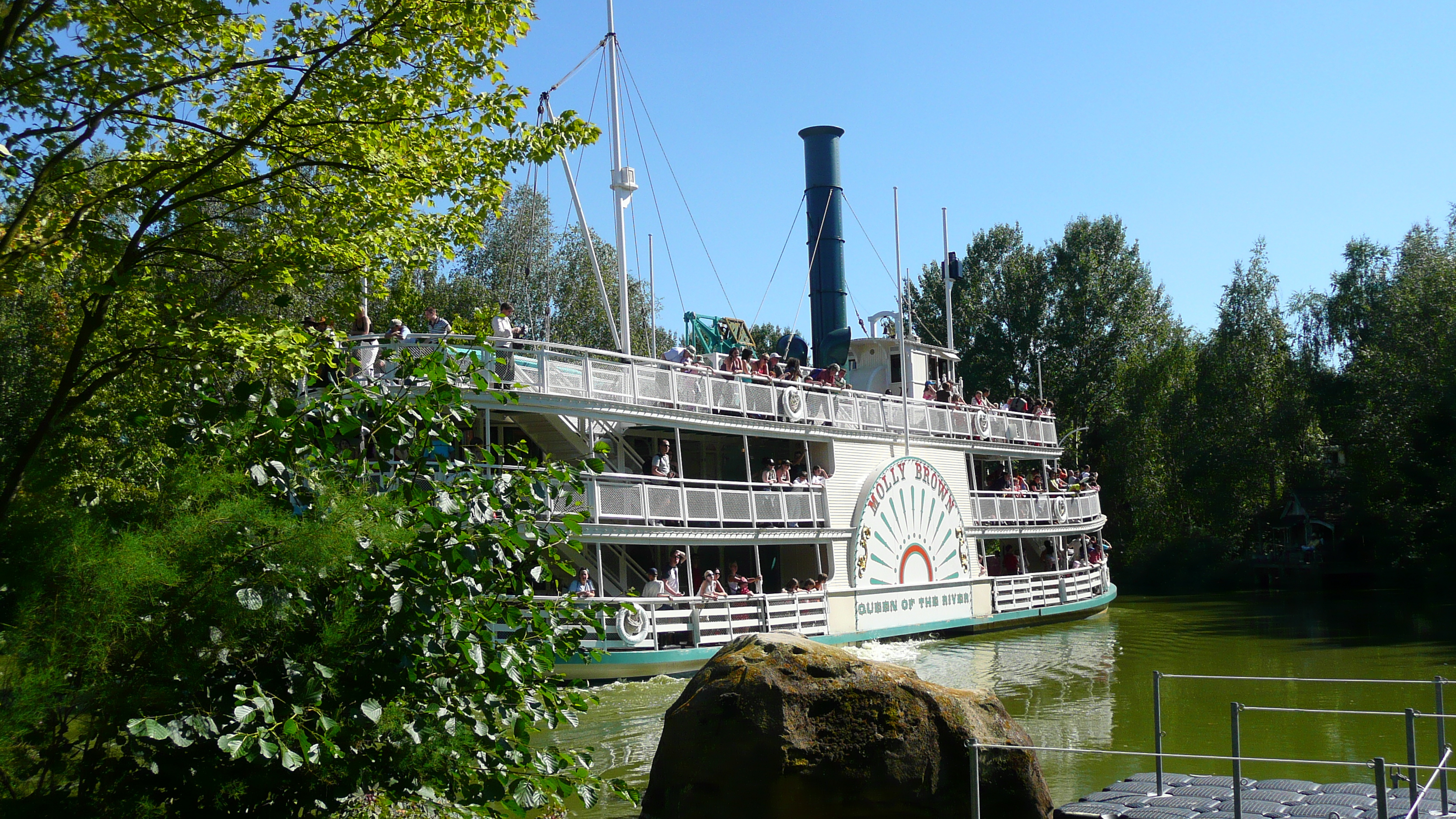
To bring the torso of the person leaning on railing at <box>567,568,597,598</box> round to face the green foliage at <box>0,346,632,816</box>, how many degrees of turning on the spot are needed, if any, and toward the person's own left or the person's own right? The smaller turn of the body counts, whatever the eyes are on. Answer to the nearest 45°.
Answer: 0° — they already face it

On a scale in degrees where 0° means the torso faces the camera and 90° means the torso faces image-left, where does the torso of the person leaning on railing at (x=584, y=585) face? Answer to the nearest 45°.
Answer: approximately 0°
